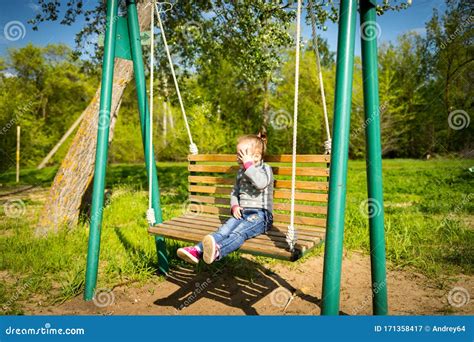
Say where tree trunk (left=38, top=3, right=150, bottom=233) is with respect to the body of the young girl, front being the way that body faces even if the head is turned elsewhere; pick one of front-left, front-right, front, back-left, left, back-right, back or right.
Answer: right

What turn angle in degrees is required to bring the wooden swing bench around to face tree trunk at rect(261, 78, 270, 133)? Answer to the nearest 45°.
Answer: approximately 135° to its right

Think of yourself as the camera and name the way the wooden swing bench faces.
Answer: facing the viewer and to the left of the viewer

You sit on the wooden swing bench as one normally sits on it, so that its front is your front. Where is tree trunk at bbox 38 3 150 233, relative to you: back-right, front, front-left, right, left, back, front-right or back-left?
right

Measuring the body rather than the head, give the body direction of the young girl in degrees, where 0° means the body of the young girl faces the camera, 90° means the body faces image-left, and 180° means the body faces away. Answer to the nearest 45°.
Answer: approximately 45°

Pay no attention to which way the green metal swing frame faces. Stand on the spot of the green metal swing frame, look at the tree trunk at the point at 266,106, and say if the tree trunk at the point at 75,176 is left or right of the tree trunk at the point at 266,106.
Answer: left

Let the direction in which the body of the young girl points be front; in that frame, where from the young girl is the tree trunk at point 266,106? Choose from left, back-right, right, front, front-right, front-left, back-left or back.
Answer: back-right
